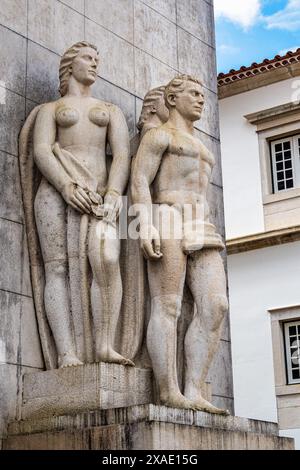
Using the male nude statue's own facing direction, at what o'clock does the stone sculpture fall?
The stone sculpture is roughly at 4 o'clock from the male nude statue.

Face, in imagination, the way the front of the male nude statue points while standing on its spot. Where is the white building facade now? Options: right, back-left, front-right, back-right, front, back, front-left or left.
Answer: back-left

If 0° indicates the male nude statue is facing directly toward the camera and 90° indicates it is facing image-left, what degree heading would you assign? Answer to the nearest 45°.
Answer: approximately 315°
